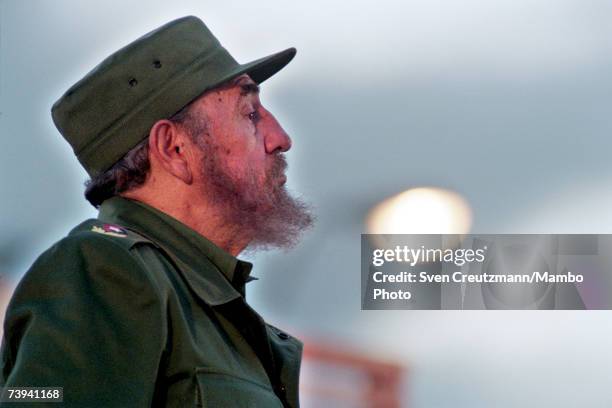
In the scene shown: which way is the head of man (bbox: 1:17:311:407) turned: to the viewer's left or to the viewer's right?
to the viewer's right

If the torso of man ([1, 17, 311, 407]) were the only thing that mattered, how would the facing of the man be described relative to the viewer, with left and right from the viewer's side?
facing to the right of the viewer
